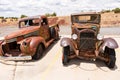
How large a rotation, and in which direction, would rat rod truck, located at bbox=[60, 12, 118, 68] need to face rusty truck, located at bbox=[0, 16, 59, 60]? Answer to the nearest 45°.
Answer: approximately 90° to its right

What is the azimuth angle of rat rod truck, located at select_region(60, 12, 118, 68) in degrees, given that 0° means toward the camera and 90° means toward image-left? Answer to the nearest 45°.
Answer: approximately 0°

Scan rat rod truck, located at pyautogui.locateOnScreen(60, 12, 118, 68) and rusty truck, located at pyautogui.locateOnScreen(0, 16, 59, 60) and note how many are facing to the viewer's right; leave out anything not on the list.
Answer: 0

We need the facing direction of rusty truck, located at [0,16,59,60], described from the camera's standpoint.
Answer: facing the viewer and to the left of the viewer

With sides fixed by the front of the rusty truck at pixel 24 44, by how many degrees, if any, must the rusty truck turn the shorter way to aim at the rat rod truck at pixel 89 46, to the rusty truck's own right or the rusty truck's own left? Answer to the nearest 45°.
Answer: approximately 90° to the rusty truck's own left
